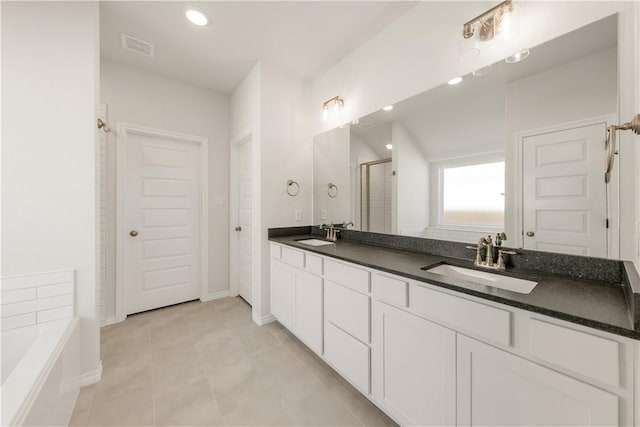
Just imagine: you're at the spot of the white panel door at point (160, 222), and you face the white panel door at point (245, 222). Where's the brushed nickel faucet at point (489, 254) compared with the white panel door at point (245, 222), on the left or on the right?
right

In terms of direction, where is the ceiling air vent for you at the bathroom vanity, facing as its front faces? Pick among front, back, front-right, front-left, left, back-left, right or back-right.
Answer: front-right

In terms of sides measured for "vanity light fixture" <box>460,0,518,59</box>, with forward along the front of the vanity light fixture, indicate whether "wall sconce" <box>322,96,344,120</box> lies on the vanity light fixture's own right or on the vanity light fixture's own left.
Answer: on the vanity light fixture's own right

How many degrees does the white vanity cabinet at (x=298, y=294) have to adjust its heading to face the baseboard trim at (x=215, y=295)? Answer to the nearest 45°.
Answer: approximately 90° to its right

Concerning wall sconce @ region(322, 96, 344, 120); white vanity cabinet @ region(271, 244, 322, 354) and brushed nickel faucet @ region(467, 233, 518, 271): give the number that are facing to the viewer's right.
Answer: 0

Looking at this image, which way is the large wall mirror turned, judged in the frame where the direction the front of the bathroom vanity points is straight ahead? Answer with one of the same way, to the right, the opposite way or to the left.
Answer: the same way

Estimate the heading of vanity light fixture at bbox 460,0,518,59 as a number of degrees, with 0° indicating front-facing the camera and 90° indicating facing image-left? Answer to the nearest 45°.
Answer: approximately 45°

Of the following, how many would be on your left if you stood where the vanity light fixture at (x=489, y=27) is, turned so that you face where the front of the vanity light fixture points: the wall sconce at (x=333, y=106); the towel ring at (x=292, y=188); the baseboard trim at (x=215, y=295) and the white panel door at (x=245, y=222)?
0

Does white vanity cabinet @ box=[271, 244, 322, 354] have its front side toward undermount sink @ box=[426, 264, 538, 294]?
no

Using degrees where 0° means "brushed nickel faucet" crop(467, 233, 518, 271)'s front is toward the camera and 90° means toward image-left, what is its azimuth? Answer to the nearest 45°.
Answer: approximately 45°

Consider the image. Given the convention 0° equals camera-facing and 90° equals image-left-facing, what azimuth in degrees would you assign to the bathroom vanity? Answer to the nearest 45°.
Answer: approximately 45°

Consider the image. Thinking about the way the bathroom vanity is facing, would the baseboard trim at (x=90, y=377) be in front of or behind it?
in front

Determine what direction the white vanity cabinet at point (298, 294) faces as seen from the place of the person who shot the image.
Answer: facing the viewer and to the left of the viewer

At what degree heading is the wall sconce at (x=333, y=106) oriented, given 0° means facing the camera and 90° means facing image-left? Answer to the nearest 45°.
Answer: approximately 45°
